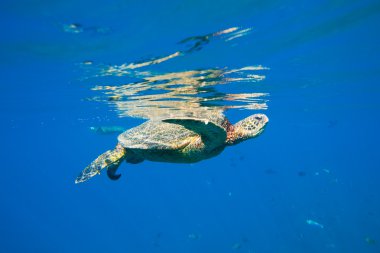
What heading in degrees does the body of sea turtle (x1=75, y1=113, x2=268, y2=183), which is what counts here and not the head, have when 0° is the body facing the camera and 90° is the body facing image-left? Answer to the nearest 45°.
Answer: approximately 270°
